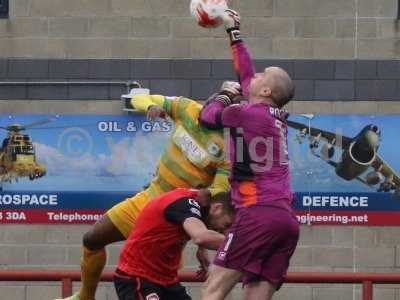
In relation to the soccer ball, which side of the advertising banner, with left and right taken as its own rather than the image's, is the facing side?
front

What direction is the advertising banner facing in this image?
toward the camera

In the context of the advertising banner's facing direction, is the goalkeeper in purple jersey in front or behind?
in front

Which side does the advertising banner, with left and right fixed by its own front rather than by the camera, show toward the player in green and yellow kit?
front
